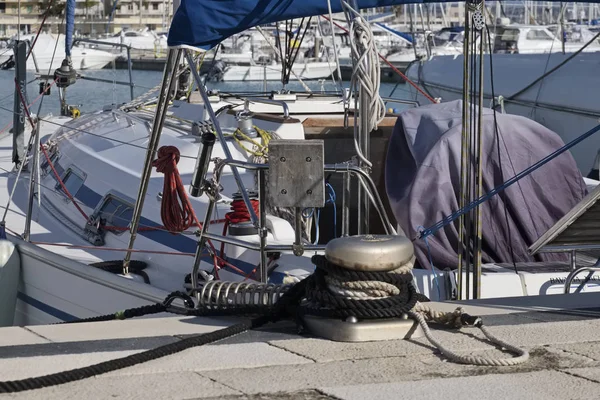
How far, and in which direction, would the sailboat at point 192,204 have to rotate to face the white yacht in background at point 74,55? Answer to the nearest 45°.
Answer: approximately 45° to its right

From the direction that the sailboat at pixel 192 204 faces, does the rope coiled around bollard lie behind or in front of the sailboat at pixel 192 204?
behind

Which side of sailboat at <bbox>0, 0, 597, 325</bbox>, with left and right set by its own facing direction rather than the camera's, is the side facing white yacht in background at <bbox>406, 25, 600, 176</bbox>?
right

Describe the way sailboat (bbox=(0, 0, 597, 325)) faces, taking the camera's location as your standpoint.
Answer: facing away from the viewer and to the left of the viewer
